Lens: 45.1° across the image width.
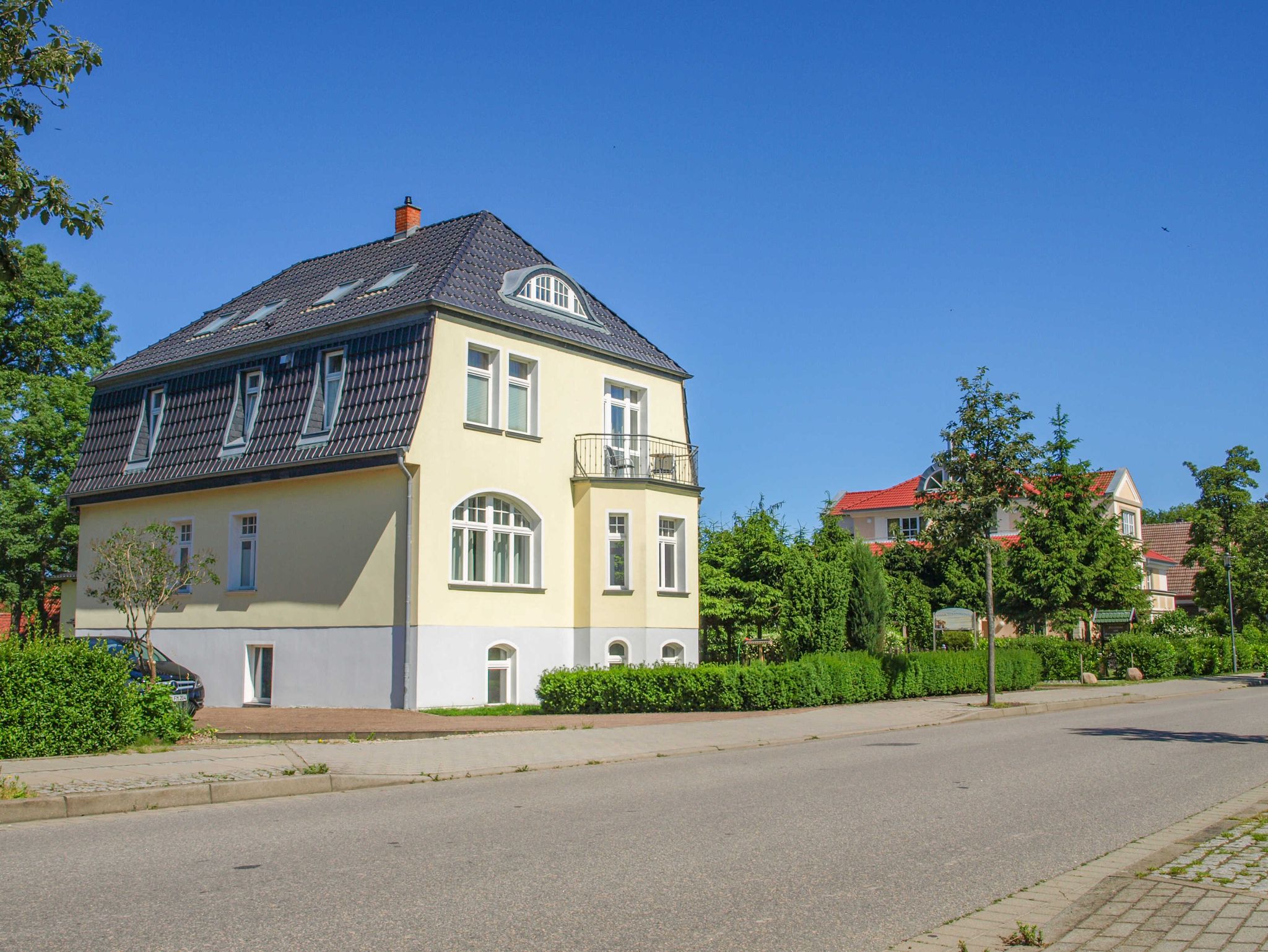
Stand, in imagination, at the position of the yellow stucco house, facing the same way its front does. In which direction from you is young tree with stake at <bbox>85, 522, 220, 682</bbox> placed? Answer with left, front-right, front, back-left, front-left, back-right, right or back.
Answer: right

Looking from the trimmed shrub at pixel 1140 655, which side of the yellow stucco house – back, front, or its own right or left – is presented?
left

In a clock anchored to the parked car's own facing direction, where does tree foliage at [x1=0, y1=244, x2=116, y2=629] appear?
The tree foliage is roughly at 7 o'clock from the parked car.

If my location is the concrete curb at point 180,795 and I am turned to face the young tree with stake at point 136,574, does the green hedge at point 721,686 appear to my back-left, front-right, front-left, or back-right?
front-right

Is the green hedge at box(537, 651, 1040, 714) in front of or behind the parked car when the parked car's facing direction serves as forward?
in front

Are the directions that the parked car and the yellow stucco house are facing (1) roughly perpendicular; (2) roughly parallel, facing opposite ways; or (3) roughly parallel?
roughly parallel

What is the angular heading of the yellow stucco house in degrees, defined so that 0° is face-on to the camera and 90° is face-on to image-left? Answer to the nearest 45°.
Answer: approximately 315°

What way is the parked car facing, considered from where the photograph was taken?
facing the viewer and to the right of the viewer
